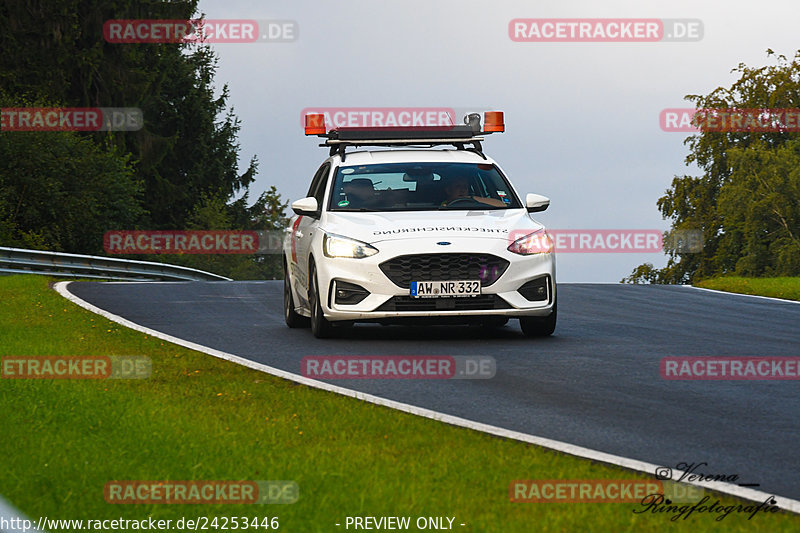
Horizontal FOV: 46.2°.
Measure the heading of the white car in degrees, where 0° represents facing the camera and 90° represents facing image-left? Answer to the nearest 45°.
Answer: approximately 0°

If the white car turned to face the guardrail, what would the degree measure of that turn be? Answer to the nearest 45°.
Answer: approximately 135° to its right
